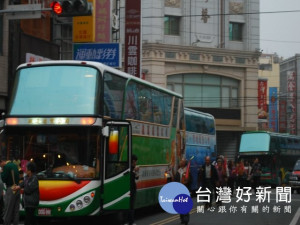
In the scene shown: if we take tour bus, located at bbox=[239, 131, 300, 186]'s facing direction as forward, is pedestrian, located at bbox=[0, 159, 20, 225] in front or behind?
in front

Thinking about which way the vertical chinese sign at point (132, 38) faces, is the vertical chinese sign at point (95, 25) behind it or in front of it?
in front

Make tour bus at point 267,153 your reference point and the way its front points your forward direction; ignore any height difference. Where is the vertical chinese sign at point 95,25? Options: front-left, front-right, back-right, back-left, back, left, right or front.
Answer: front

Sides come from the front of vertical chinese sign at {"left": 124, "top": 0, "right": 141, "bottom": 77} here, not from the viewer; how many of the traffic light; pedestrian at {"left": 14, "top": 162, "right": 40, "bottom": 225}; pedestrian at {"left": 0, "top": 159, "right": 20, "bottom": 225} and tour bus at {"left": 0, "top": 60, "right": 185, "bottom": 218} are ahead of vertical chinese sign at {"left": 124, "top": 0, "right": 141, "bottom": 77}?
4

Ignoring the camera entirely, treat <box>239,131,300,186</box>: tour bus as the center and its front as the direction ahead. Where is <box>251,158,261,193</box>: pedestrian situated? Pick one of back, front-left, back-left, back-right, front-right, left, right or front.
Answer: front-left

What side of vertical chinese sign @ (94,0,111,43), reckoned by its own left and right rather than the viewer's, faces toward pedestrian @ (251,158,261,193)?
left

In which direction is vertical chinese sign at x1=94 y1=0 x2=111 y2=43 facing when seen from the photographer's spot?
facing the viewer

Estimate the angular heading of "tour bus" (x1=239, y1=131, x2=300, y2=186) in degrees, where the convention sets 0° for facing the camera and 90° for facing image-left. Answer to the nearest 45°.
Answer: approximately 45°

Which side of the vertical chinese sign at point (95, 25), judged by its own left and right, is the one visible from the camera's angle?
front
